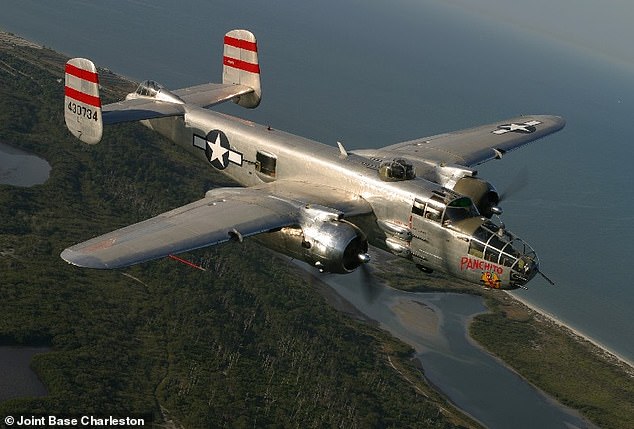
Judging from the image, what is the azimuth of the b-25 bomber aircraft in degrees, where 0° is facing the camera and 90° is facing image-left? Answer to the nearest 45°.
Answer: approximately 315°
